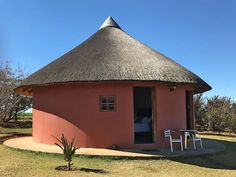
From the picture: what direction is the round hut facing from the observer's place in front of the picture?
facing the viewer and to the right of the viewer
